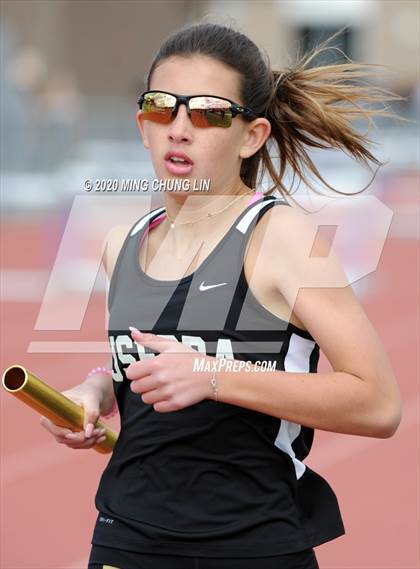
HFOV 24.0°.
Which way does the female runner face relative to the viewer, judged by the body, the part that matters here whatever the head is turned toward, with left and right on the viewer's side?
facing the viewer and to the left of the viewer

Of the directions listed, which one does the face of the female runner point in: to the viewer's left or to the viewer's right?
to the viewer's left
